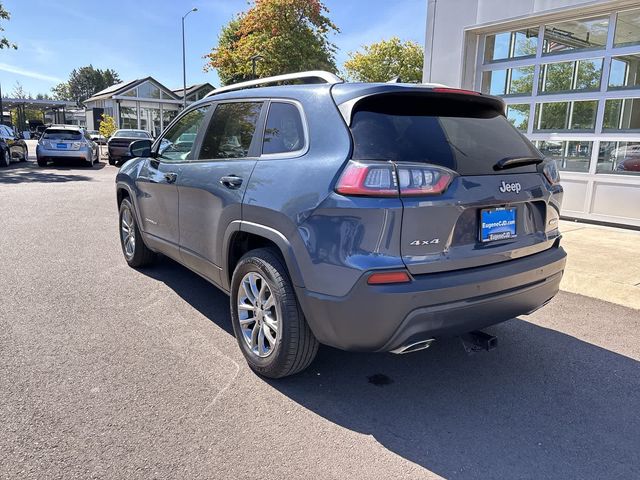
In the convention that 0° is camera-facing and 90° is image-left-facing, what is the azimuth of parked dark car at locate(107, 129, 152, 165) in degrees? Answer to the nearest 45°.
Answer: approximately 180°

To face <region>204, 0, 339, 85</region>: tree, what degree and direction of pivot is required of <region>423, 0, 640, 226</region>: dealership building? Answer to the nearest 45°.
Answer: approximately 90° to its right

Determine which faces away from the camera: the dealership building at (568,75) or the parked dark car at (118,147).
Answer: the parked dark car

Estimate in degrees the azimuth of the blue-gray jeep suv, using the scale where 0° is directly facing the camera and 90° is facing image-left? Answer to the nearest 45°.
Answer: approximately 135°

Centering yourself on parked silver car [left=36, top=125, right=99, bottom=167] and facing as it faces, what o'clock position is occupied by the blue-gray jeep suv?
The blue-gray jeep suv is roughly at 6 o'clock from the parked silver car.

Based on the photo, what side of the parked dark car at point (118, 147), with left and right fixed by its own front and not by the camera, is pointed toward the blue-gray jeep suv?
back

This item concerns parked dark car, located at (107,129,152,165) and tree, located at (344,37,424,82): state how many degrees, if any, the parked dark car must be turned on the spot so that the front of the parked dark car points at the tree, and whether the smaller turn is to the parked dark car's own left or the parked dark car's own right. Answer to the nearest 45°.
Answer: approximately 45° to the parked dark car's own right

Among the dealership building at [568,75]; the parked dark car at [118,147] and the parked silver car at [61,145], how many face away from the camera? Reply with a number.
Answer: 2

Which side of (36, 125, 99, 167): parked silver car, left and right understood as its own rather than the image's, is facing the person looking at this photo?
back

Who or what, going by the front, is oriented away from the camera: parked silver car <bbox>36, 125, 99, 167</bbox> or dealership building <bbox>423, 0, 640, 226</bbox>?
the parked silver car

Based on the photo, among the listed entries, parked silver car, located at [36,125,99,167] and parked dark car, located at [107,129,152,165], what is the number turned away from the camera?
2

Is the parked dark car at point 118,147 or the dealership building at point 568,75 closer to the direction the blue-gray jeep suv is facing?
the parked dark car

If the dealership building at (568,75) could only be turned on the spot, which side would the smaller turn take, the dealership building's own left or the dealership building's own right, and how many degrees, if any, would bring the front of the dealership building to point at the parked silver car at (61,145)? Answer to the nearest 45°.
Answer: approximately 45° to the dealership building's own right

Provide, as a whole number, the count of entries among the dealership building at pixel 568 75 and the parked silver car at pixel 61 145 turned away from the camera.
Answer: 1
